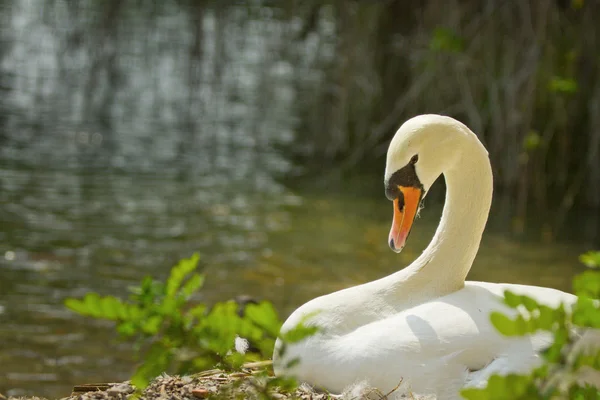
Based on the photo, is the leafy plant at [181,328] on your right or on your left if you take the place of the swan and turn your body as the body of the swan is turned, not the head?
on your left

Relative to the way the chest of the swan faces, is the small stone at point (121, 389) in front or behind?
in front

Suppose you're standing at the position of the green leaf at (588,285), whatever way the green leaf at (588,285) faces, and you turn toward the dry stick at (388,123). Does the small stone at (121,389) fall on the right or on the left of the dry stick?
left

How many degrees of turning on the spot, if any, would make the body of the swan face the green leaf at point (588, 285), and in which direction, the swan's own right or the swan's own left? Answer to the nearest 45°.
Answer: approximately 90° to the swan's own left

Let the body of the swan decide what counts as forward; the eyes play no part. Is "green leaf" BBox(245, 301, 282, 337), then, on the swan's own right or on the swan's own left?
on the swan's own left

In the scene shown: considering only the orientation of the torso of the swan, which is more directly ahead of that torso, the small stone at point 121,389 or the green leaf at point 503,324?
the small stone

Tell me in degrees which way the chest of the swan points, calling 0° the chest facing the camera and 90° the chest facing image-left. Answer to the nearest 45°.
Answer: approximately 90°

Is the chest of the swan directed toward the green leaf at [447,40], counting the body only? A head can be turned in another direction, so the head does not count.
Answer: no

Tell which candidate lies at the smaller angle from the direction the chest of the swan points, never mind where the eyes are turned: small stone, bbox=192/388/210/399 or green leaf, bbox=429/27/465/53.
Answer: the small stone

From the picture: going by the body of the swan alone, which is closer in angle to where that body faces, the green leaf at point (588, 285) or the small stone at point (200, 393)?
the small stone

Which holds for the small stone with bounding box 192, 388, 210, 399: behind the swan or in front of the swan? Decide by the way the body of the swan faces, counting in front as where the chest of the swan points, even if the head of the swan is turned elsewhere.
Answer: in front
